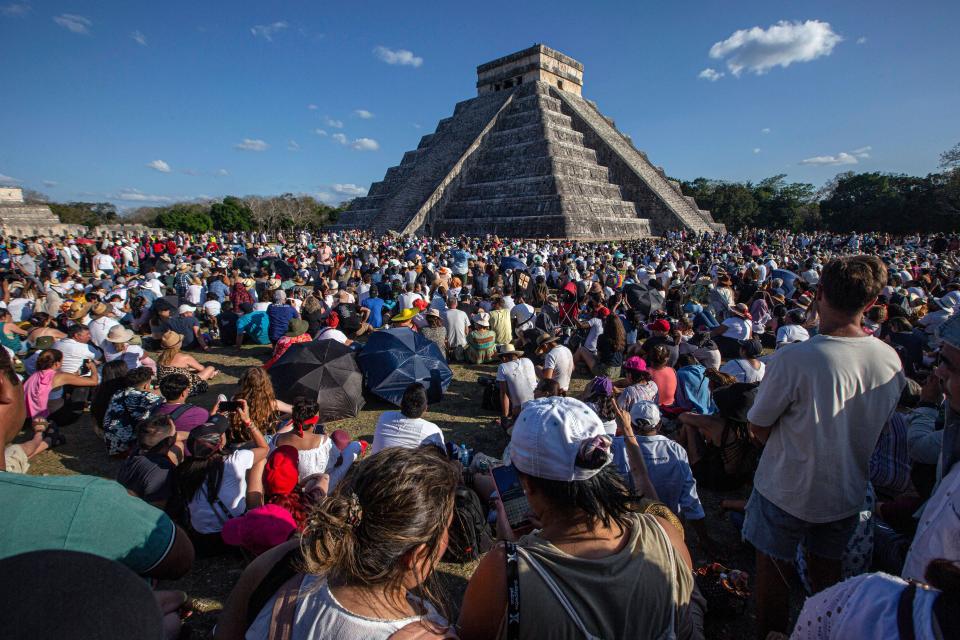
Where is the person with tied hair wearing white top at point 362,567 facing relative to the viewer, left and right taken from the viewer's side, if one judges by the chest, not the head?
facing away from the viewer and to the right of the viewer

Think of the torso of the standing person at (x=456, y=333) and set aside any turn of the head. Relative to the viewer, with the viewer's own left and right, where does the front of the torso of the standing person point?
facing away from the viewer

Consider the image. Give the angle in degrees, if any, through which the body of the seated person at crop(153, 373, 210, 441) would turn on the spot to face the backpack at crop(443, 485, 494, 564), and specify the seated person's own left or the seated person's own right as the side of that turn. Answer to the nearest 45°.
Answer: approximately 90° to the seated person's own right

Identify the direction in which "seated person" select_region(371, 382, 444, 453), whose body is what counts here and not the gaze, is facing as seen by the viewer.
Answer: away from the camera

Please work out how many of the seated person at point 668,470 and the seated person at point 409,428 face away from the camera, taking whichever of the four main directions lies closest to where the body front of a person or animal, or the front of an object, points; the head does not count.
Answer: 2

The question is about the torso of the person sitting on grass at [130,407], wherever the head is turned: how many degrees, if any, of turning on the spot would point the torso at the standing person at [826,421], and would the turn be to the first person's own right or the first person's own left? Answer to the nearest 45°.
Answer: approximately 90° to the first person's own right

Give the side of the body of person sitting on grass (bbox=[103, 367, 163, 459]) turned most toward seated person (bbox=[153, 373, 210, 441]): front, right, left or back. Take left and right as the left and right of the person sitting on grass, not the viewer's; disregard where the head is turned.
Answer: right

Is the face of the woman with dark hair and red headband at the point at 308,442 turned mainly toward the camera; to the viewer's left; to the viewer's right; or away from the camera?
away from the camera

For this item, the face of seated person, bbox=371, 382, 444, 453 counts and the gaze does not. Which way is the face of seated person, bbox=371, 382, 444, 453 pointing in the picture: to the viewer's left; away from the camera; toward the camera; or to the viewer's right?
away from the camera

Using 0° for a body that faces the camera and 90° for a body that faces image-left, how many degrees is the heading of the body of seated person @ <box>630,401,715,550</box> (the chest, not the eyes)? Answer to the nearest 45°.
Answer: approximately 180°

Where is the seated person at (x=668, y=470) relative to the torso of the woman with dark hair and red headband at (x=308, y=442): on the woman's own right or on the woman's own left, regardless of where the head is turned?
on the woman's own right

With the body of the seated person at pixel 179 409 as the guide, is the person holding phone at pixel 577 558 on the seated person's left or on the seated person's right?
on the seated person's right
